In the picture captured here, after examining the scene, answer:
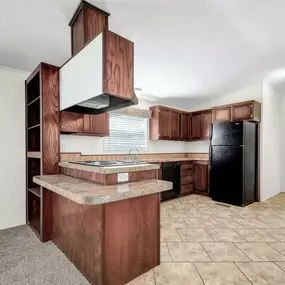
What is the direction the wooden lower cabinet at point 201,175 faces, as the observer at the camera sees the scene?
facing the viewer and to the left of the viewer

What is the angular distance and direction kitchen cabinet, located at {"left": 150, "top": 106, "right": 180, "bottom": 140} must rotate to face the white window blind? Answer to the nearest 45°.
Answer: approximately 90° to its right

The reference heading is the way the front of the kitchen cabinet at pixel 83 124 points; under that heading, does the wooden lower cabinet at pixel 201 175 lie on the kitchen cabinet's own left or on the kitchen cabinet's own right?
on the kitchen cabinet's own left

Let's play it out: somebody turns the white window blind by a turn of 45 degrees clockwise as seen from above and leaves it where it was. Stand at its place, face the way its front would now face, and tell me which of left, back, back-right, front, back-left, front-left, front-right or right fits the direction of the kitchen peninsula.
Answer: front

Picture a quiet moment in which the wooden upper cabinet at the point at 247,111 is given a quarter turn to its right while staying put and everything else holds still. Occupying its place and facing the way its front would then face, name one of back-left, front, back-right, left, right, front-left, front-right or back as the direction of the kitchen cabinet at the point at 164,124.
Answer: front-left

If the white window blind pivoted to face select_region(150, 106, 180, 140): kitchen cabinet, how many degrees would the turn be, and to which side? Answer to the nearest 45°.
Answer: approximately 45° to its left

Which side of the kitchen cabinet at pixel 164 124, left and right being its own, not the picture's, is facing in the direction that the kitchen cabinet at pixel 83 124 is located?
right

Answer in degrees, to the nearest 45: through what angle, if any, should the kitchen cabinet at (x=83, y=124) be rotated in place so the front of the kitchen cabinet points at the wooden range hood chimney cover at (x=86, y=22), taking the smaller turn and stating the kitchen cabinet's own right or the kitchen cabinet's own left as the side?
0° — it already faces it

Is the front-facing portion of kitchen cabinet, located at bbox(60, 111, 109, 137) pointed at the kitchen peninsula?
yes

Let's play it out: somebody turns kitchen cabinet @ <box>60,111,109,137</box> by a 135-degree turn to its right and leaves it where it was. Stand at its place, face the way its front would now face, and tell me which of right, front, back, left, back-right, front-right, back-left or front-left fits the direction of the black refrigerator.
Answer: back-right

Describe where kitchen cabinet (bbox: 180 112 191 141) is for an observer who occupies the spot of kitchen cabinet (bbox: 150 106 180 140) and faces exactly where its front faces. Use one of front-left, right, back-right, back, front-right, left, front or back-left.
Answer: left

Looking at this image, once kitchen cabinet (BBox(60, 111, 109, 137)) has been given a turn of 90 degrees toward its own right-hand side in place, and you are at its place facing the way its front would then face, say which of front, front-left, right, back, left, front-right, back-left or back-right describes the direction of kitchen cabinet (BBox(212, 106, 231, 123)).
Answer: back

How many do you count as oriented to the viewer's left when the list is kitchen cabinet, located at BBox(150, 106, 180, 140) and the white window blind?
0

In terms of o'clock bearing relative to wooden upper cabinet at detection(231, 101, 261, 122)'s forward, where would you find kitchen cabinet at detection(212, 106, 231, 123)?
The kitchen cabinet is roughly at 2 o'clock from the wooden upper cabinet.

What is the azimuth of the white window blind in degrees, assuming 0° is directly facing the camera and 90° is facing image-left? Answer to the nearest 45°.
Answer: approximately 315°
